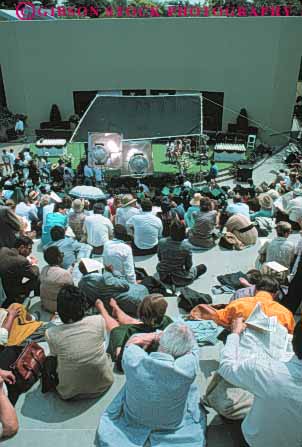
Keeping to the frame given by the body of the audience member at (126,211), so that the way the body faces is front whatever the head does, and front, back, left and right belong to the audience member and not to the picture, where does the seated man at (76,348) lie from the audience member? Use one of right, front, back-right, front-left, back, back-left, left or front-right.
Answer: back

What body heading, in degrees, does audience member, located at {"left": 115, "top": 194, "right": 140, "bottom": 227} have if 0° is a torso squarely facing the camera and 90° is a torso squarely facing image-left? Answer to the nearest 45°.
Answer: approximately 180°

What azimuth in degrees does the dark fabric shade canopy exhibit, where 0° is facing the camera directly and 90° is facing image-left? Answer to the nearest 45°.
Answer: approximately 0°

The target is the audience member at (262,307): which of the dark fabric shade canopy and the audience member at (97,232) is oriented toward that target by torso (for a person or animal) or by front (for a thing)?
the dark fabric shade canopy

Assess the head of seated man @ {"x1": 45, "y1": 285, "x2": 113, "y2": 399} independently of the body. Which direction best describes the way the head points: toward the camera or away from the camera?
away from the camera

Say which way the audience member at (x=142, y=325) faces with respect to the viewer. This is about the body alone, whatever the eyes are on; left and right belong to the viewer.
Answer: facing away from the viewer and to the left of the viewer

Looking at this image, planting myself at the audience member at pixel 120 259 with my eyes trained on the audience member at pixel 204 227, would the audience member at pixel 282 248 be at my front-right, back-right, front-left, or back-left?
front-right

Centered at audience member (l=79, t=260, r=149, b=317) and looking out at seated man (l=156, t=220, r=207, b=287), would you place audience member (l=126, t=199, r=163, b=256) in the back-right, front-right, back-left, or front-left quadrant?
front-left

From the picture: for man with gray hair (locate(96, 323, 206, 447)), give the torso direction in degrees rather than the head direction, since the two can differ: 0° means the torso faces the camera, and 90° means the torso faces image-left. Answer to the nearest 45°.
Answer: approximately 180°

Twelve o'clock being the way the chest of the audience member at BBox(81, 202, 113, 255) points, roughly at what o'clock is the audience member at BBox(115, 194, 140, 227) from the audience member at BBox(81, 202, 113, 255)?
the audience member at BBox(115, 194, 140, 227) is roughly at 1 o'clock from the audience member at BBox(81, 202, 113, 255).

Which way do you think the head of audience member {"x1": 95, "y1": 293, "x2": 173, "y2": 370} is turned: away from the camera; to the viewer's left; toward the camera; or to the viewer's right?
away from the camera

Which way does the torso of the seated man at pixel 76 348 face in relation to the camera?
away from the camera

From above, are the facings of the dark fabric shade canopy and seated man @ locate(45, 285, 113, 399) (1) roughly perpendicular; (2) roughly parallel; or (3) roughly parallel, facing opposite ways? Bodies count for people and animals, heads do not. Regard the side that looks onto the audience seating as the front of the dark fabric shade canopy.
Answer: roughly parallel, facing opposite ways

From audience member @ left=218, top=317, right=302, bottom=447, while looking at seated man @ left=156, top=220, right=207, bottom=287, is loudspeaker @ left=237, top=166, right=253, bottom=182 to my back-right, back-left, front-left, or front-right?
front-right

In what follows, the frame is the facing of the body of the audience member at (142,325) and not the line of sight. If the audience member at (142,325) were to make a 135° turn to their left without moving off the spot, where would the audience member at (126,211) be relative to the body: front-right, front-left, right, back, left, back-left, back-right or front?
back

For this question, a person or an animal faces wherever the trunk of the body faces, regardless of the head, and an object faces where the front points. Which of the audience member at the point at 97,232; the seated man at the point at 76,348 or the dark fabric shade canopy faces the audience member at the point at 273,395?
the dark fabric shade canopy

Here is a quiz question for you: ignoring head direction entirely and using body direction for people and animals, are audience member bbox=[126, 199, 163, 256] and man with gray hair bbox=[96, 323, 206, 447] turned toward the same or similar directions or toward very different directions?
same or similar directions
